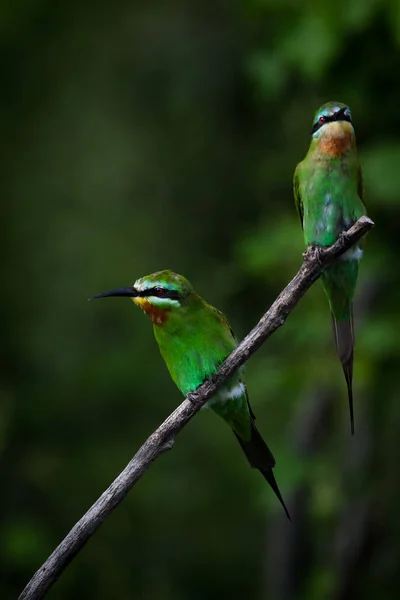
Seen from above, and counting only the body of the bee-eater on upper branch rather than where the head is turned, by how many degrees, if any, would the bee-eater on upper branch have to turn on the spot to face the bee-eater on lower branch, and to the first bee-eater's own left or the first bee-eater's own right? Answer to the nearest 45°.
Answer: approximately 90° to the first bee-eater's own right

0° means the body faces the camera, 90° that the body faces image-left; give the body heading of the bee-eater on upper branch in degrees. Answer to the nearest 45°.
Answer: approximately 0°

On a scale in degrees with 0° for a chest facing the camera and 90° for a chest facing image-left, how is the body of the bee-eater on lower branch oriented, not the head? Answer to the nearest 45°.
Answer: approximately 45°

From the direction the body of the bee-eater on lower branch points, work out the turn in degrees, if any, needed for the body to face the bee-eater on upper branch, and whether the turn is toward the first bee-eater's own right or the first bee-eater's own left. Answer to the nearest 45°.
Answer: approximately 135° to the first bee-eater's own left
